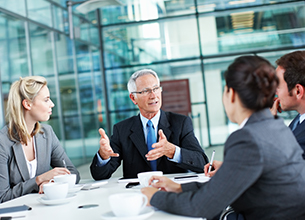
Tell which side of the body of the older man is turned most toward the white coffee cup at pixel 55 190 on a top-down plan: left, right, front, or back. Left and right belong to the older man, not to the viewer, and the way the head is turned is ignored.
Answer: front

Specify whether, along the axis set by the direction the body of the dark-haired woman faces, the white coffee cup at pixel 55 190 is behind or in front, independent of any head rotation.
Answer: in front

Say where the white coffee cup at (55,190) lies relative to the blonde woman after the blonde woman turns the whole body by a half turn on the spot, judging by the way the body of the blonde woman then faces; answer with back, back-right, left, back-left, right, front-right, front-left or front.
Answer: back-left

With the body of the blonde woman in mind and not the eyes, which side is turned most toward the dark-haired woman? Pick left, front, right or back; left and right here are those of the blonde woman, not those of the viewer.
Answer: front

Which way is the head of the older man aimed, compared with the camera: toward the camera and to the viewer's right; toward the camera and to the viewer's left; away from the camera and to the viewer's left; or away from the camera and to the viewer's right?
toward the camera and to the viewer's right

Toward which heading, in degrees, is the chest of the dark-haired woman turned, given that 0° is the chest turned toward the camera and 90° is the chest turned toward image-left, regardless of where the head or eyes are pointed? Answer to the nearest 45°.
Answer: approximately 135°

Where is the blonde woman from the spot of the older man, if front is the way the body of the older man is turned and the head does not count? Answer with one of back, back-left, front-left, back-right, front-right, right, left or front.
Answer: right

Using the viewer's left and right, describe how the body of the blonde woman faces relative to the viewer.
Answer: facing the viewer and to the right of the viewer

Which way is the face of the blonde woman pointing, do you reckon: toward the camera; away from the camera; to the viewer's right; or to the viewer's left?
to the viewer's right

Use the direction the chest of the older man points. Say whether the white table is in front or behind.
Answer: in front

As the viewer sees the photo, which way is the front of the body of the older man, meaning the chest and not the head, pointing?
toward the camera

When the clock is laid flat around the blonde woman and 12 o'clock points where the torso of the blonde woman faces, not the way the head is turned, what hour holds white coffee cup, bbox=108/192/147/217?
The white coffee cup is roughly at 1 o'clock from the blonde woman.

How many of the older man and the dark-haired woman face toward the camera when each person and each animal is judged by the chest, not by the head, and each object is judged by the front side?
1
